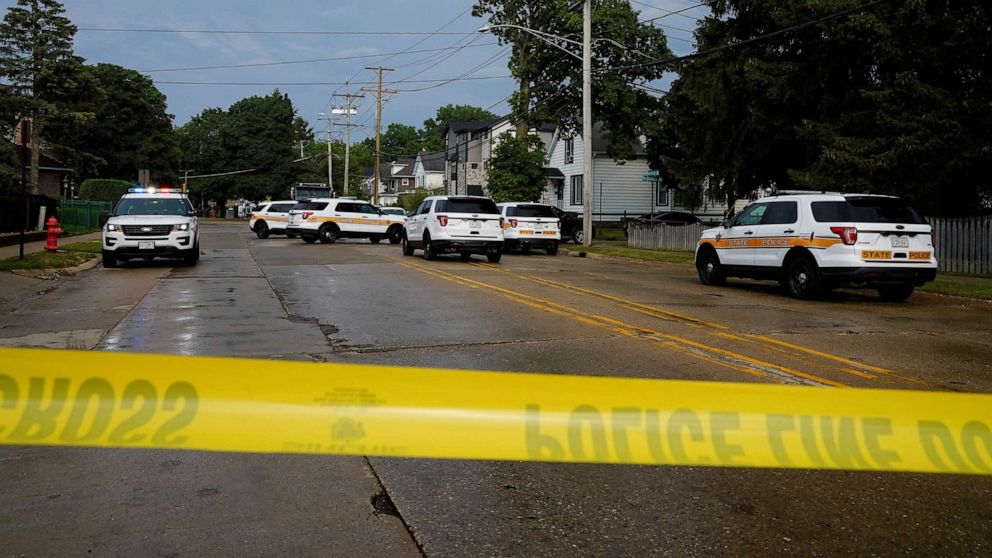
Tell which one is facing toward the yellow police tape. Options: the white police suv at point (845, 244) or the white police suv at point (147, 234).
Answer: the white police suv at point (147, 234)

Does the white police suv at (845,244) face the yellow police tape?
no

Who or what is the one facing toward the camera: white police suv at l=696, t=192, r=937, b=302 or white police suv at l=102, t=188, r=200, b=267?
white police suv at l=102, t=188, r=200, b=267

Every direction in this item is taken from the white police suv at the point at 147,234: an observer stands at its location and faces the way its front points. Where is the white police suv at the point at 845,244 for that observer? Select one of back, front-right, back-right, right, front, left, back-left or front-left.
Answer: front-left

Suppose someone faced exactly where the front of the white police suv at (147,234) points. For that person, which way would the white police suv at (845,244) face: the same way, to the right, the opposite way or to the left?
the opposite way

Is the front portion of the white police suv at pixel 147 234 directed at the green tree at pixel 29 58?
no

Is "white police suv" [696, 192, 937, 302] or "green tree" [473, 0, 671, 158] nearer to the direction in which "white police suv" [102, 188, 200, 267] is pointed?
the white police suv

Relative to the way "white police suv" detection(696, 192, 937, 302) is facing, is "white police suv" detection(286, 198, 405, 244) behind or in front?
in front

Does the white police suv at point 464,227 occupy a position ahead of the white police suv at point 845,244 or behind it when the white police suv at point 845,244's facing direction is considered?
ahead

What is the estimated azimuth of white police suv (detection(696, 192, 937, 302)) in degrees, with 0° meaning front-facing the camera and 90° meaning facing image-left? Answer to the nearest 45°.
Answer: approximately 135°

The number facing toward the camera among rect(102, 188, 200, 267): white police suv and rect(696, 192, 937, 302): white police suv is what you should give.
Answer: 1

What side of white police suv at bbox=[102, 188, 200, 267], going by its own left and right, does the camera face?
front
